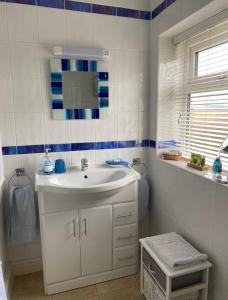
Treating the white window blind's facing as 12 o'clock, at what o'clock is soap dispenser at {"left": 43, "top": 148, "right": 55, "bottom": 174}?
The soap dispenser is roughly at 1 o'clock from the white window blind.

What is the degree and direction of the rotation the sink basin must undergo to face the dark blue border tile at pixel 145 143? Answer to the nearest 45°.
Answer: approximately 135° to its left

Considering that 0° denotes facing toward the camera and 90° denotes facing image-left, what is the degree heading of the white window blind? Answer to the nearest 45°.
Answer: approximately 45°

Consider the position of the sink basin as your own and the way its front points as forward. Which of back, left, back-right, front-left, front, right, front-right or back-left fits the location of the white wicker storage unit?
front-left

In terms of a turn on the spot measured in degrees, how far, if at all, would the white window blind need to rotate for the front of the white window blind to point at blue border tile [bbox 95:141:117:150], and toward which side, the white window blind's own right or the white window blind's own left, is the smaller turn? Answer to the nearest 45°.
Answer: approximately 45° to the white window blind's own right

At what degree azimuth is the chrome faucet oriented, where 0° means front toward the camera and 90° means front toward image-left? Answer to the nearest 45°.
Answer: approximately 0°
